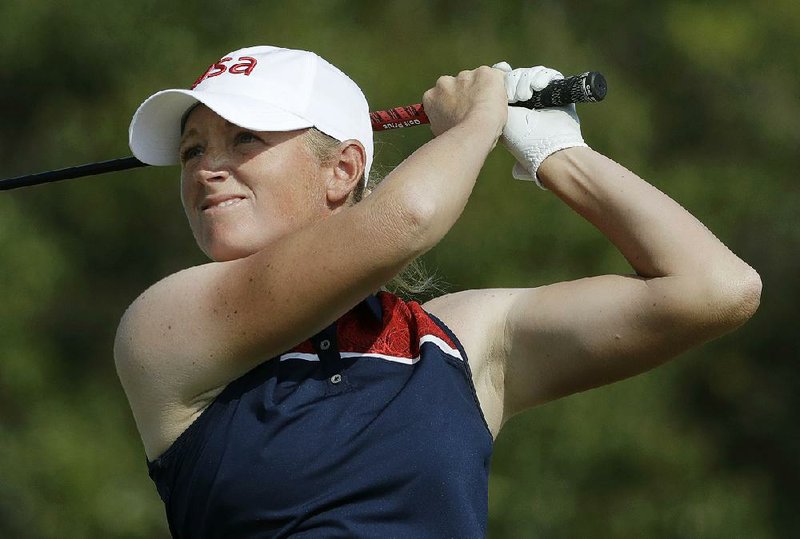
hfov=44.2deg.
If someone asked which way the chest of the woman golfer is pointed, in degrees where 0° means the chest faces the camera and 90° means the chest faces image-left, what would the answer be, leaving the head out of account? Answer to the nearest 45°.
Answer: approximately 0°

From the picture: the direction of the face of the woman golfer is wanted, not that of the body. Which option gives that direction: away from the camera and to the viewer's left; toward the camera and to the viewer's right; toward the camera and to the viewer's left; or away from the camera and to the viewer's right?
toward the camera and to the viewer's left
